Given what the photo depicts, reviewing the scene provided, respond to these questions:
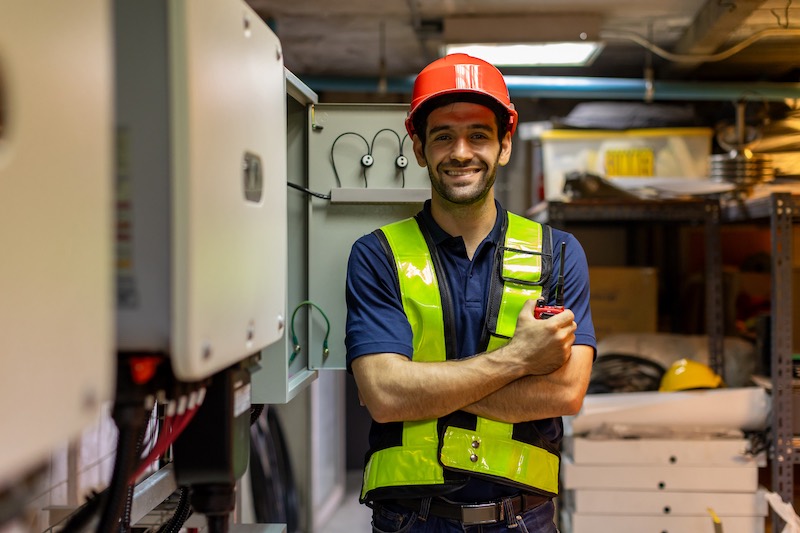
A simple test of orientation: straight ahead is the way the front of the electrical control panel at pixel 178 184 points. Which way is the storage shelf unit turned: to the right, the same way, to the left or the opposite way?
to the right

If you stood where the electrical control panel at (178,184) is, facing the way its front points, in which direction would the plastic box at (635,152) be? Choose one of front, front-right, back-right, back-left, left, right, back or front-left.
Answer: left

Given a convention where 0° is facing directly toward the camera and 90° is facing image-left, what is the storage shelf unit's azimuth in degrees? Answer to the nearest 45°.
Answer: approximately 0°

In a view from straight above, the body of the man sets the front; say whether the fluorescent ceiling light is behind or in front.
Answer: behind

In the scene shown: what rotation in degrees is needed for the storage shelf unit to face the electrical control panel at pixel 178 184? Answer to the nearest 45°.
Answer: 0° — it already faces it

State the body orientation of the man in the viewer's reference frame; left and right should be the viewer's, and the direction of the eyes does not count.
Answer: facing the viewer

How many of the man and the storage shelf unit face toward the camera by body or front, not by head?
2
